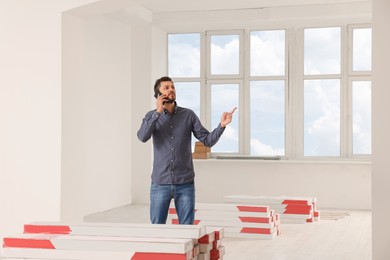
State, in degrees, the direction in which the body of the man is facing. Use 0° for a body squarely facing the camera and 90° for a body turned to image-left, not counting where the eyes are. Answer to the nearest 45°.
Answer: approximately 0°

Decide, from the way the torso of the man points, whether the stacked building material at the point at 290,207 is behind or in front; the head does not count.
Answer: behind

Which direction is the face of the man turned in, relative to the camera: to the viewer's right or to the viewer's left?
to the viewer's right

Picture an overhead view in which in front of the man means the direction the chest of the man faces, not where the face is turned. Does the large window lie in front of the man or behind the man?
behind
